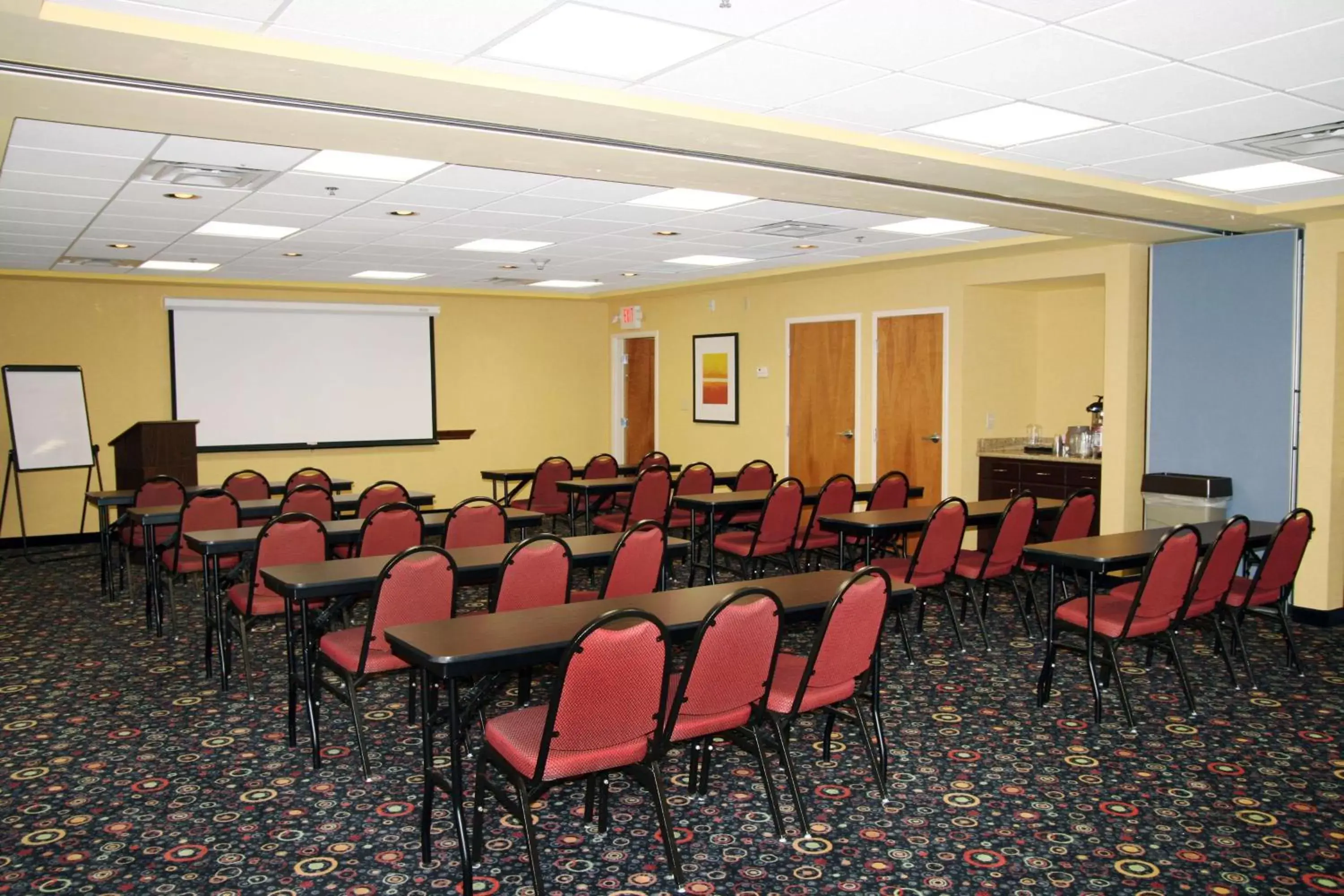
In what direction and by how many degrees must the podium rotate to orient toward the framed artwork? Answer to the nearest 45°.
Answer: approximately 45° to its left

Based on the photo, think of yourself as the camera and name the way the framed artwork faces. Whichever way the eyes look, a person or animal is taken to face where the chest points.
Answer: facing the viewer and to the left of the viewer

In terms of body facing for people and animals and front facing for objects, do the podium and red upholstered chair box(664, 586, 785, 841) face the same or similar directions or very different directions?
very different directions

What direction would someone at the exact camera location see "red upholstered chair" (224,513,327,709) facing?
facing away from the viewer and to the left of the viewer

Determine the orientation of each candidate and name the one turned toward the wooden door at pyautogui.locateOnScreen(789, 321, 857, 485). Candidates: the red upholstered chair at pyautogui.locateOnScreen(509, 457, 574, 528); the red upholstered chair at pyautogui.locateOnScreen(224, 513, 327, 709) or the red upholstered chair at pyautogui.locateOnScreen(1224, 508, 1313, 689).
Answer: the red upholstered chair at pyautogui.locateOnScreen(1224, 508, 1313, 689)

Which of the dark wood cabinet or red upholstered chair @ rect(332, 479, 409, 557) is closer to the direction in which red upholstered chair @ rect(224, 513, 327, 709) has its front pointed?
the red upholstered chair

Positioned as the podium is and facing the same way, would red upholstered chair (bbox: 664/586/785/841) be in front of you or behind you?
in front

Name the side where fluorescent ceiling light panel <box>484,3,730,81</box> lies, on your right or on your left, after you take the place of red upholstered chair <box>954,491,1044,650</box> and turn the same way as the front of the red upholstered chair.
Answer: on your left

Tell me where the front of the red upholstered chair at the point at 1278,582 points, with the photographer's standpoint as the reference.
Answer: facing away from the viewer and to the left of the viewer

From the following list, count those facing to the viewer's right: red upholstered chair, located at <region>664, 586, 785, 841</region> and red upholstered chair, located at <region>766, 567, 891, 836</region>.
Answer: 0

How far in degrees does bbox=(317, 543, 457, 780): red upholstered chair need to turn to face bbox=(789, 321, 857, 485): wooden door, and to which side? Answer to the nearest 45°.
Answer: approximately 90° to its right

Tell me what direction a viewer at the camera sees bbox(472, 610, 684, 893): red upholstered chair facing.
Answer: facing away from the viewer and to the left of the viewer

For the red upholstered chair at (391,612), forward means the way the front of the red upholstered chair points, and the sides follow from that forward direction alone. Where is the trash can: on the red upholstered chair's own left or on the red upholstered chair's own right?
on the red upholstered chair's own right

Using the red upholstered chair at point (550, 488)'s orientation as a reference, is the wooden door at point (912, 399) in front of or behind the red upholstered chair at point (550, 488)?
behind

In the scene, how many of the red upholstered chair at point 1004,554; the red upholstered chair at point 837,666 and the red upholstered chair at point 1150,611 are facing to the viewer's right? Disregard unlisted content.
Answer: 0

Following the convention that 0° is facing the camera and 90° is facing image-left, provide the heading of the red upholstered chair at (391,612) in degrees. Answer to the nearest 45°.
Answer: approximately 135°

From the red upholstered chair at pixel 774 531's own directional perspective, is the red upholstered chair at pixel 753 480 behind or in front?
in front

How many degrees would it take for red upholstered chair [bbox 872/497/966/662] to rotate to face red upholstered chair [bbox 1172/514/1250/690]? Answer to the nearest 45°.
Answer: approximately 135° to its right

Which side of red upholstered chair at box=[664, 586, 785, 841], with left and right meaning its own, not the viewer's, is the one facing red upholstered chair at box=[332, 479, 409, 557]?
front

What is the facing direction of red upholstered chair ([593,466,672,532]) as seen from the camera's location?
facing away from the viewer and to the left of the viewer
